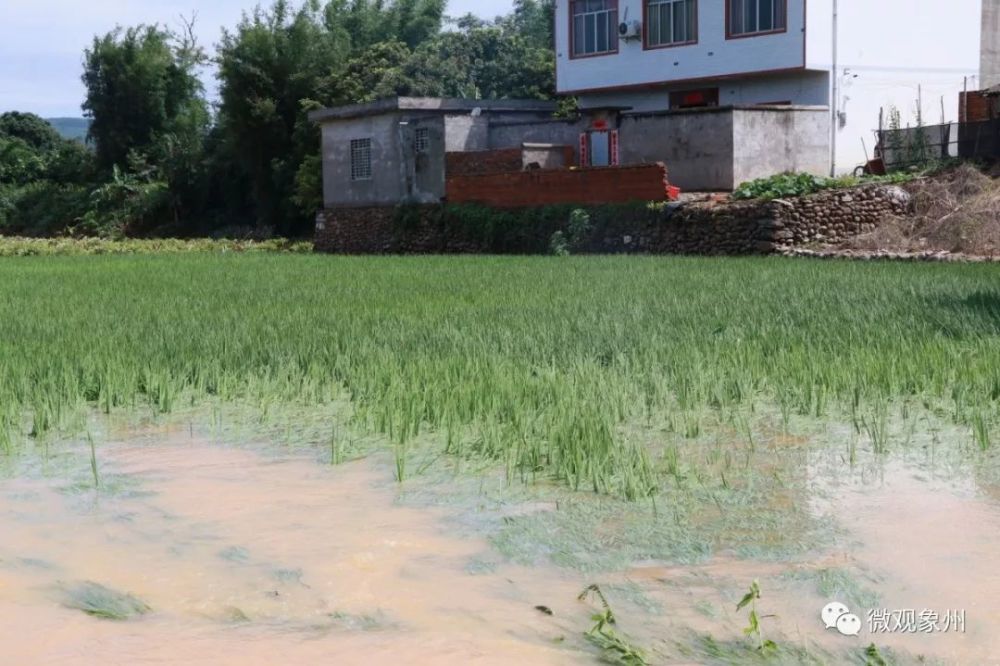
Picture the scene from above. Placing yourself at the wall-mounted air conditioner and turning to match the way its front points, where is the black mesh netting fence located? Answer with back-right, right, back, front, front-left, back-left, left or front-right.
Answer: left

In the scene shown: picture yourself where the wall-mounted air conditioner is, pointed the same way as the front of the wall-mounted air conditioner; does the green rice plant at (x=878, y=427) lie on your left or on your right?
on your left

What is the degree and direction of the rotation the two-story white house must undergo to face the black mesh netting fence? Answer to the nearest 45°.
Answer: approximately 90° to its left

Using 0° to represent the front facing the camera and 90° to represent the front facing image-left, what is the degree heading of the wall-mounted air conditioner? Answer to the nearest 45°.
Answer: approximately 45°

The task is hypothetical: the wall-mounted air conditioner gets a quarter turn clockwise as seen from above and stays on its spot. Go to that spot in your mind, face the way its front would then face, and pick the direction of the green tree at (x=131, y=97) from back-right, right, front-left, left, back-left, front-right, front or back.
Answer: front

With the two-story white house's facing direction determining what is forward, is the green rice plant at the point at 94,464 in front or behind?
in front

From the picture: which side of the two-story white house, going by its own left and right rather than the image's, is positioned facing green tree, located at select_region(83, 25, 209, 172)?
right

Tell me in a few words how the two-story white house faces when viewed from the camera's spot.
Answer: facing the viewer and to the left of the viewer

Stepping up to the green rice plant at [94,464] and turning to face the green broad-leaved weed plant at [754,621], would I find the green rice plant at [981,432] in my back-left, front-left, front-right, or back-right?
front-left

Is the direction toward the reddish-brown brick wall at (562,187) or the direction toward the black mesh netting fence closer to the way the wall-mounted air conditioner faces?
the reddish-brown brick wall

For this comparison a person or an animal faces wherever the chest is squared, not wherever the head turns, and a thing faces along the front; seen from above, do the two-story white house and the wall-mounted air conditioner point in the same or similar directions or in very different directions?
same or similar directions

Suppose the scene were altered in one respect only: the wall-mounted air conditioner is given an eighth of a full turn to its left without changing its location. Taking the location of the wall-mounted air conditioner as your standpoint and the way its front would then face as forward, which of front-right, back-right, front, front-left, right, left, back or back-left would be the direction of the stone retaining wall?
front

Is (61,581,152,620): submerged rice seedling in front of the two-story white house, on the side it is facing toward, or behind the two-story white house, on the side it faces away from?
in front
